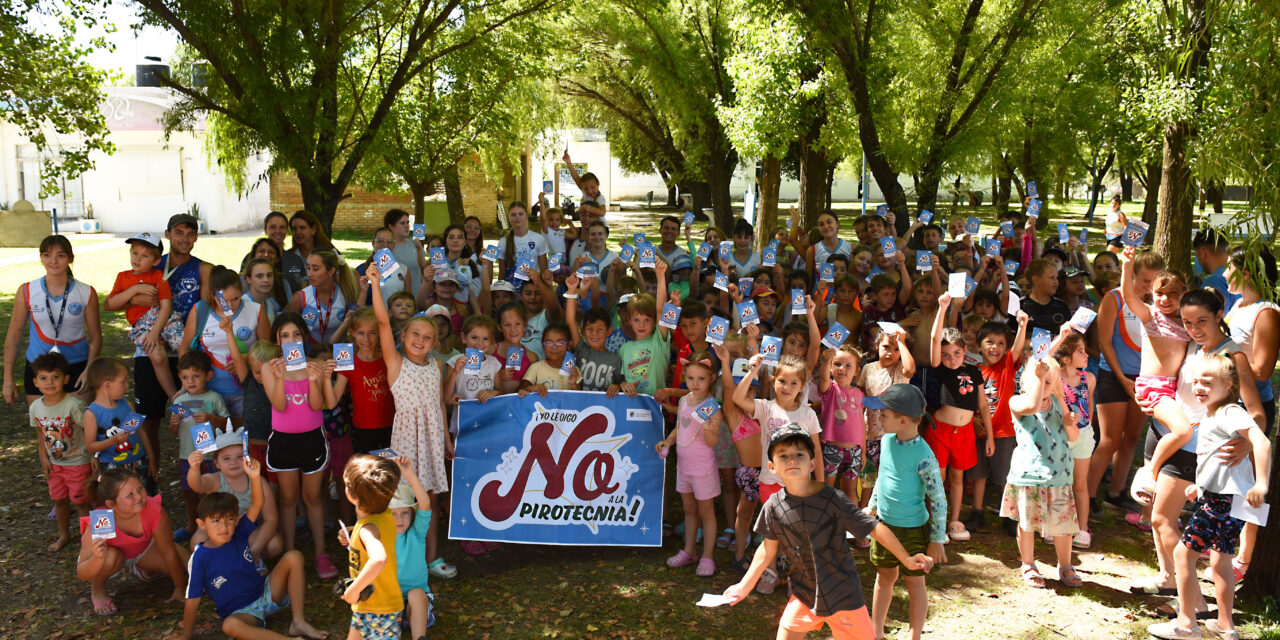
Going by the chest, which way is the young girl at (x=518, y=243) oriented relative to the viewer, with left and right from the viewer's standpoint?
facing the viewer

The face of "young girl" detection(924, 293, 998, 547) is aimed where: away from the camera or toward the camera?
toward the camera

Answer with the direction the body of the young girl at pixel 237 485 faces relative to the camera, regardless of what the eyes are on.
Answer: toward the camera

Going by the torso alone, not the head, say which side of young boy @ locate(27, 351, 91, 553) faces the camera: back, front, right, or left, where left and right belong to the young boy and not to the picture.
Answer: front

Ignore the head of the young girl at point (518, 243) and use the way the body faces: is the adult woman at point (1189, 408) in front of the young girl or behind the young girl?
in front

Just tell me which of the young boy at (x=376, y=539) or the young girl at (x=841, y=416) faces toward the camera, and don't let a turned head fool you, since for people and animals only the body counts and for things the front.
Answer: the young girl

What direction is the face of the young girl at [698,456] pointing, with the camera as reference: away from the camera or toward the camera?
toward the camera

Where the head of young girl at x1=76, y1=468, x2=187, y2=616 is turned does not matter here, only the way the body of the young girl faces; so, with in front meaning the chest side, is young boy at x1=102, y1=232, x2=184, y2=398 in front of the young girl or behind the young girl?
behind

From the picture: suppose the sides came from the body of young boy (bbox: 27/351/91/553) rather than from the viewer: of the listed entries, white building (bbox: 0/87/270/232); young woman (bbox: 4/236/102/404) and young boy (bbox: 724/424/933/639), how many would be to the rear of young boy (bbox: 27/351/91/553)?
2

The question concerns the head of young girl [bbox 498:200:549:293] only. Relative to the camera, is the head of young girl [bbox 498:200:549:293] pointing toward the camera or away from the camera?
toward the camera

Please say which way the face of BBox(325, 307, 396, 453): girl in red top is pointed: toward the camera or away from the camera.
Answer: toward the camera

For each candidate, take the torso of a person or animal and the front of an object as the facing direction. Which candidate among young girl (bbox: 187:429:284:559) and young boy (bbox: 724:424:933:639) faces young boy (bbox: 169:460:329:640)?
the young girl

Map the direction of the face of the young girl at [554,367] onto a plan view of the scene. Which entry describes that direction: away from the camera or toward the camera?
toward the camera

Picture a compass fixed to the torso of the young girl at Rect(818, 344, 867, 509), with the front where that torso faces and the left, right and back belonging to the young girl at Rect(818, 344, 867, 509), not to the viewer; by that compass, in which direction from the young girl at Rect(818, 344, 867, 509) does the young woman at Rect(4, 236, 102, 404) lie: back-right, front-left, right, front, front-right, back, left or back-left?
right

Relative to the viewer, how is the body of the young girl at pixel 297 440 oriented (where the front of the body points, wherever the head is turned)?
toward the camera

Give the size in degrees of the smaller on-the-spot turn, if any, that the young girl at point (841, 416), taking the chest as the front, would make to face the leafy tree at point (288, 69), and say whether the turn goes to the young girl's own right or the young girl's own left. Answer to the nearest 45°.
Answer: approximately 135° to the young girl's own right

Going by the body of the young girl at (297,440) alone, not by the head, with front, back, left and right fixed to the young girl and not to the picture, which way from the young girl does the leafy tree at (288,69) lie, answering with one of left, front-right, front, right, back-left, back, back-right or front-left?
back

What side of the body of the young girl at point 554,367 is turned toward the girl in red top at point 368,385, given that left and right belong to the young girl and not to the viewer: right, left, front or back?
right

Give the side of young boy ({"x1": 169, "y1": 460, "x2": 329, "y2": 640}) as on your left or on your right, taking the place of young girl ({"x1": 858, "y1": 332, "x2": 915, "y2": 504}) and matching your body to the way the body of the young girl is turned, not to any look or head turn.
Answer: on your right

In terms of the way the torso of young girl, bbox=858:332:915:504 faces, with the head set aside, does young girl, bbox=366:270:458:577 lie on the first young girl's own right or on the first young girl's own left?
on the first young girl's own right
